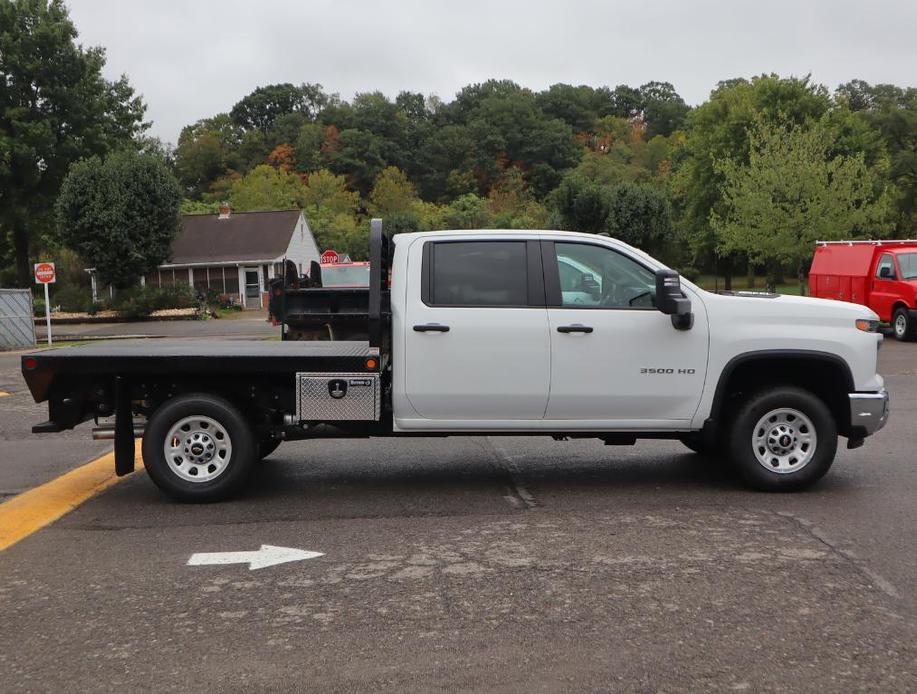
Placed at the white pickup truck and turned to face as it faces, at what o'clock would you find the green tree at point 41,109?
The green tree is roughly at 8 o'clock from the white pickup truck.

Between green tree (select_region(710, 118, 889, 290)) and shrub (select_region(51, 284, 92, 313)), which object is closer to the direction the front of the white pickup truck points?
the green tree

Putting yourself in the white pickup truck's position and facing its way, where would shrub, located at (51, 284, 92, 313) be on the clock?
The shrub is roughly at 8 o'clock from the white pickup truck.

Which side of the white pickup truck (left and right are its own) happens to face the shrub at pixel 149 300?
left

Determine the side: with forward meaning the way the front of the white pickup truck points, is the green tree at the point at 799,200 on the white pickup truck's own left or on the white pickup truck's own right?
on the white pickup truck's own left

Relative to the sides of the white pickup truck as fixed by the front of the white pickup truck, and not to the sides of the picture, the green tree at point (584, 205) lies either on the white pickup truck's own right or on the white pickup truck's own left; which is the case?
on the white pickup truck's own left

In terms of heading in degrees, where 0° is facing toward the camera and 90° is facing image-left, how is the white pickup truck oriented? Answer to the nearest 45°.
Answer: approximately 270°

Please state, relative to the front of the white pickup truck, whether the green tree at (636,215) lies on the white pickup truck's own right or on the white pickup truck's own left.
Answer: on the white pickup truck's own left

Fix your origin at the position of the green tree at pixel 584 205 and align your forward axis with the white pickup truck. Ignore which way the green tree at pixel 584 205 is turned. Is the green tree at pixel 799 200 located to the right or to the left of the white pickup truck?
left
